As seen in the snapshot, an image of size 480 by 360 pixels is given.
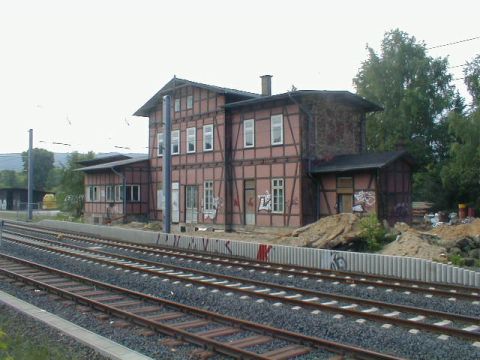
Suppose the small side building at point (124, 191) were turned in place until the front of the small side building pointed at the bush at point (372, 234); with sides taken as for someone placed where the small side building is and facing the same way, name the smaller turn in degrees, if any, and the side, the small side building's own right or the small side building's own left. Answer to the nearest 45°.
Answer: approximately 90° to the small side building's own left

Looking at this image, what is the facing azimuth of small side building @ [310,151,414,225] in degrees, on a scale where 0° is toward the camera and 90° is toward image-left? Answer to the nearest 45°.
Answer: approximately 45°

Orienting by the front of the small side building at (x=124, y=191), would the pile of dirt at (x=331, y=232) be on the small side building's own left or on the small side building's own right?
on the small side building's own left

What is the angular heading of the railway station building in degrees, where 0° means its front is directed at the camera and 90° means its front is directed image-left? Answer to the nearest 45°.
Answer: approximately 45°

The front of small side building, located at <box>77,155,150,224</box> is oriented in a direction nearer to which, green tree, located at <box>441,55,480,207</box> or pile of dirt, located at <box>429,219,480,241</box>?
the pile of dirt

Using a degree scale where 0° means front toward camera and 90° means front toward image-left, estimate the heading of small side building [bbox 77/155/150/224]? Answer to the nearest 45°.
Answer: approximately 45°

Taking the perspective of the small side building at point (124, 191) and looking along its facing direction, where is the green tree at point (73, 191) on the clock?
The green tree is roughly at 4 o'clock from the small side building.

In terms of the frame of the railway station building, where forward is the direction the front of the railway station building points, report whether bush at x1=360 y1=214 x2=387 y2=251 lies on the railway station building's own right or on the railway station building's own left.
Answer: on the railway station building's own left

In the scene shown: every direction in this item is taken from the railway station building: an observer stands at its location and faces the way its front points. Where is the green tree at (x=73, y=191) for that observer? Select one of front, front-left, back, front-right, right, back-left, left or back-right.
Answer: right

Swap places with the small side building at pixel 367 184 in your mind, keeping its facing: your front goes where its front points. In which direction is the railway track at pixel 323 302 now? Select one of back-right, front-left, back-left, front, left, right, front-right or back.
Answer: front-left

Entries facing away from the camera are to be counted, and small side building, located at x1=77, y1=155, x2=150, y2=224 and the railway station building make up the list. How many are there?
0

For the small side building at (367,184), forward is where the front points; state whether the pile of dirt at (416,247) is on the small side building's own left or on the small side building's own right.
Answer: on the small side building's own left

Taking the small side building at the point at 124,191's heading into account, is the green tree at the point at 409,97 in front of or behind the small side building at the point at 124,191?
behind

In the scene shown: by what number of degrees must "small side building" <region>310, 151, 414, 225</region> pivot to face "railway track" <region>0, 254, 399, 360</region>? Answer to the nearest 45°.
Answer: approximately 45° to its left

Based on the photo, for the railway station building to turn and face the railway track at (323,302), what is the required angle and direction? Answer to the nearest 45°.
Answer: approximately 45° to its left
